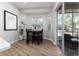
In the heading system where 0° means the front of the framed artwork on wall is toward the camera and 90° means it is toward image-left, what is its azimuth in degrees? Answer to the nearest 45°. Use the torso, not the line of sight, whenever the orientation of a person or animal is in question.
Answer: approximately 315°

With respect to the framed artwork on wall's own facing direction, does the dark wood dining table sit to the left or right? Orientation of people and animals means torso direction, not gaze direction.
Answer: on its left
